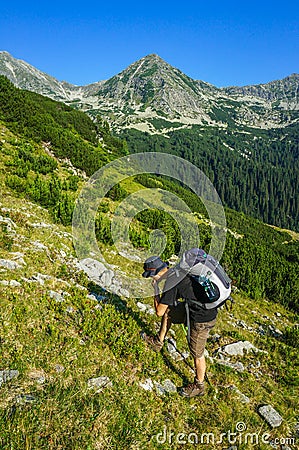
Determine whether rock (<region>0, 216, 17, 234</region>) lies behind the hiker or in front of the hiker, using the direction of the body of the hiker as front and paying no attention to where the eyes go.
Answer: in front

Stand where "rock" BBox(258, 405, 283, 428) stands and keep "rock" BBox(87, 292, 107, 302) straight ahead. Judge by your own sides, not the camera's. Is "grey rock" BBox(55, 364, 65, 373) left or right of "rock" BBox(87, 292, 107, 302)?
left

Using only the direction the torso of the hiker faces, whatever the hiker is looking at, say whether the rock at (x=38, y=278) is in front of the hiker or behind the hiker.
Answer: in front

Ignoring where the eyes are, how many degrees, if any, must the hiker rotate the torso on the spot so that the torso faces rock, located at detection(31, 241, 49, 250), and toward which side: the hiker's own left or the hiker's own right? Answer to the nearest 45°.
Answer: approximately 45° to the hiker's own right

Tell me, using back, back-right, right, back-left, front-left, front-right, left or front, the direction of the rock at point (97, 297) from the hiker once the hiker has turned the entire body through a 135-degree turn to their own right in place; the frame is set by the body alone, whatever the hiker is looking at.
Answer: left

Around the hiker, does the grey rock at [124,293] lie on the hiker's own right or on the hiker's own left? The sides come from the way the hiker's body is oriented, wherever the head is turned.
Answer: on the hiker's own right

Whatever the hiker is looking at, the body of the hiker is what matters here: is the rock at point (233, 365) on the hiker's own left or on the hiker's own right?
on the hiker's own right

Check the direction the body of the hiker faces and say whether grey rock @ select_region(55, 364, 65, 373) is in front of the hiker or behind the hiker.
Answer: in front

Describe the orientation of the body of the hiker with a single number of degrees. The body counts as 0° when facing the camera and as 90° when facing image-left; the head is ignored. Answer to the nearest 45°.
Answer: approximately 90°
